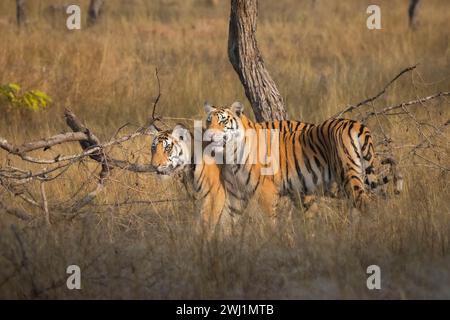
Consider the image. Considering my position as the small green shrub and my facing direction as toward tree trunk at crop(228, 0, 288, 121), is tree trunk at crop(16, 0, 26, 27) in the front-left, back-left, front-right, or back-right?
back-left

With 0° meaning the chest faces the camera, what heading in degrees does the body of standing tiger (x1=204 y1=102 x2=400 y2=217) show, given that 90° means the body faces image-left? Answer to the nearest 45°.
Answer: approximately 90°

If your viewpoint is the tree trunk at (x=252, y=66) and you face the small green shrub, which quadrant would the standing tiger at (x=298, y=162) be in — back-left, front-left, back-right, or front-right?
back-left
